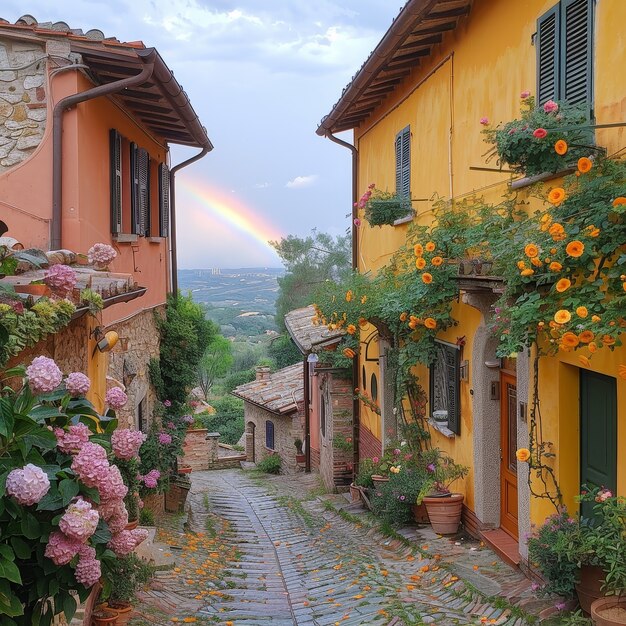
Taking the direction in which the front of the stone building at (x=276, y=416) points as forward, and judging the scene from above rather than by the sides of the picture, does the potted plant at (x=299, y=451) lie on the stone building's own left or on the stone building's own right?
on the stone building's own left

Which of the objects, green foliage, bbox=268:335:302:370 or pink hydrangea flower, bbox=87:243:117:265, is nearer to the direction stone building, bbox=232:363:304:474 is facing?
the pink hydrangea flower

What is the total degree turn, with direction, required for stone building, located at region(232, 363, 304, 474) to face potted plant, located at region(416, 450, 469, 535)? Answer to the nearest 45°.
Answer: approximately 45° to its left

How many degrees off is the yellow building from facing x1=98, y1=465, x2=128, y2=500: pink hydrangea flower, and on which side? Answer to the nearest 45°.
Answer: approximately 45° to its left

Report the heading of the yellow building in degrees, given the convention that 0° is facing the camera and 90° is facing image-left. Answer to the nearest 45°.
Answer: approximately 45°

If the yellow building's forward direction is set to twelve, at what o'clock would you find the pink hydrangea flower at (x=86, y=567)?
The pink hydrangea flower is roughly at 11 o'clock from the yellow building.

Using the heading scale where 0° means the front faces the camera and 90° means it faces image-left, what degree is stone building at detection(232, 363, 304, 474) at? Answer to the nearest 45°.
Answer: approximately 45°

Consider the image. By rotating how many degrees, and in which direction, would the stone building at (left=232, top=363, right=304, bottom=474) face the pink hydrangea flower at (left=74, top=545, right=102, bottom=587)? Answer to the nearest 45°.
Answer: approximately 45° to its left
